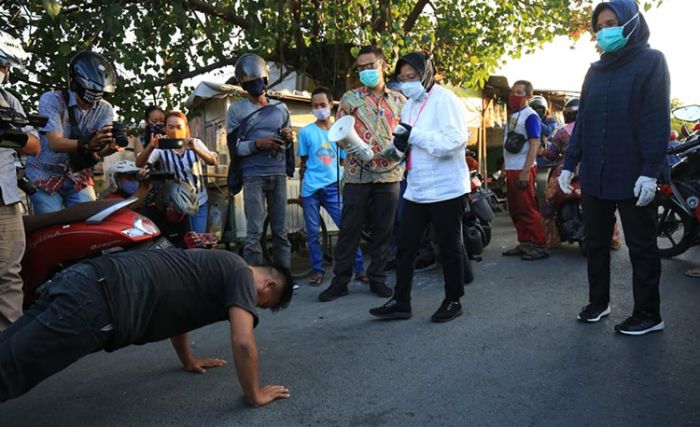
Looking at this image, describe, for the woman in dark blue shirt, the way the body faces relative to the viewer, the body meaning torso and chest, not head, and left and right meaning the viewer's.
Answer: facing the viewer and to the left of the viewer

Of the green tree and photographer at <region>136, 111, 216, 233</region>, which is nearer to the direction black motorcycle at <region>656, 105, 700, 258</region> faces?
the photographer

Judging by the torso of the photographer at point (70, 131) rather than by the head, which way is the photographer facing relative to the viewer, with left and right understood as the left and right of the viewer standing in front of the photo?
facing the viewer and to the right of the viewer

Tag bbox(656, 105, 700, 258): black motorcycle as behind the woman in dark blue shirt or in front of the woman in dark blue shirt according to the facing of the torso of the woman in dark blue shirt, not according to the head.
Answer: behind

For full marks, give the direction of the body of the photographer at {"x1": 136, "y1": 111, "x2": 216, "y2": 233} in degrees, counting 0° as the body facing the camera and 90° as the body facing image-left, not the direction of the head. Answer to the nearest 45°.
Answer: approximately 0°

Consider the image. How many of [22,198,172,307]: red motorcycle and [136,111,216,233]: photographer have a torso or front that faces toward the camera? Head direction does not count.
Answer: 1

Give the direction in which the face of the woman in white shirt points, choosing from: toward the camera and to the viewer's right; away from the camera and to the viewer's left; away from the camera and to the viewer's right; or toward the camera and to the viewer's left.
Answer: toward the camera and to the viewer's left
